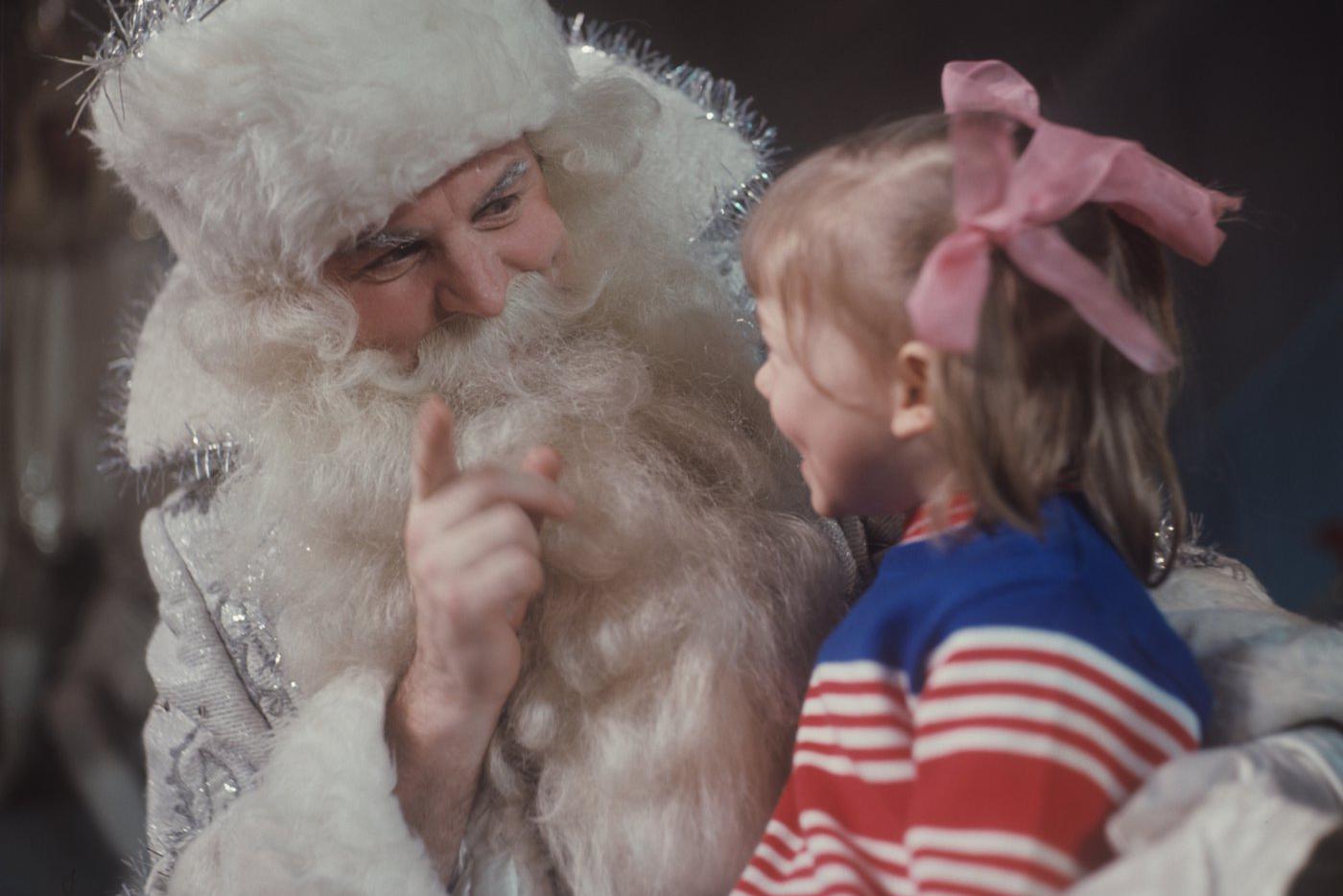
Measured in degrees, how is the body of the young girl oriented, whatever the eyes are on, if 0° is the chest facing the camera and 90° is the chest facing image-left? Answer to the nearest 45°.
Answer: approximately 90°
